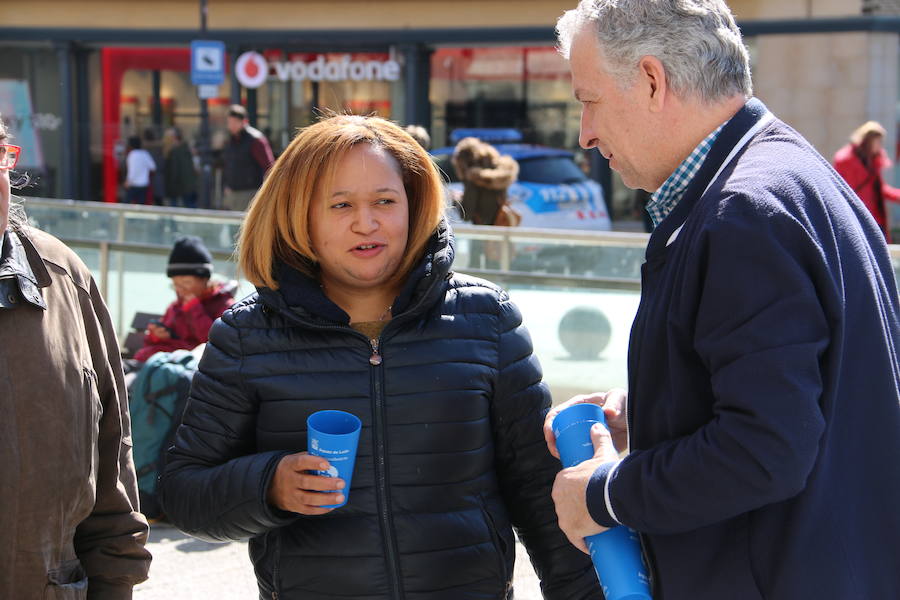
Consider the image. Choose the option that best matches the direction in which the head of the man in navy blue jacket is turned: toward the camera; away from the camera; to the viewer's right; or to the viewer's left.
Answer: to the viewer's left

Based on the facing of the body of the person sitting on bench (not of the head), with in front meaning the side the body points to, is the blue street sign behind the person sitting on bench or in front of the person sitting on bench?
behind

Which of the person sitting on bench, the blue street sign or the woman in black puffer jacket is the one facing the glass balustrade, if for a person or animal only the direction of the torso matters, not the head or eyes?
the blue street sign

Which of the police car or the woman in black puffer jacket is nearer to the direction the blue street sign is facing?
the woman in black puffer jacket

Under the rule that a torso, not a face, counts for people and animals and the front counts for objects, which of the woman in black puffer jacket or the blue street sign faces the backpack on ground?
the blue street sign

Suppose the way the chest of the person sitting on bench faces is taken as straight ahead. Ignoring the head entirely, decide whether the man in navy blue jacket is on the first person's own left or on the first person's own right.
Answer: on the first person's own left

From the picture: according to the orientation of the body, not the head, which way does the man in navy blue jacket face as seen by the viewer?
to the viewer's left

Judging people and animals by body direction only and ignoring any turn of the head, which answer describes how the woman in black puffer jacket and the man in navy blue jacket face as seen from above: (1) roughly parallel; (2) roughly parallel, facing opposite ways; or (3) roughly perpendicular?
roughly perpendicular

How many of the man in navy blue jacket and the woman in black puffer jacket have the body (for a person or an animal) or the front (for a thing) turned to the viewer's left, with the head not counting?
1

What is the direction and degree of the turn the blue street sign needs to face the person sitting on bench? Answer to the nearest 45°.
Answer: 0° — it already faces them

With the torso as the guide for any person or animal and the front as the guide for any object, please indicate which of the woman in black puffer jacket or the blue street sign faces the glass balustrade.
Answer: the blue street sign

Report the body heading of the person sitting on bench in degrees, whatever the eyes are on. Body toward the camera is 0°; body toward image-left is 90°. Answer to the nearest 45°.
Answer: approximately 45°

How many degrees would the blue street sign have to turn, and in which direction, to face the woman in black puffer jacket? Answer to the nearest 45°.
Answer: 0° — it already faces them
